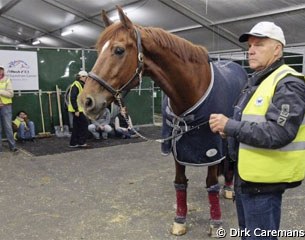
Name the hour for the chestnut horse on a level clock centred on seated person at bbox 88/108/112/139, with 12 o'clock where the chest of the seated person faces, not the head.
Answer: The chestnut horse is roughly at 12 o'clock from the seated person.

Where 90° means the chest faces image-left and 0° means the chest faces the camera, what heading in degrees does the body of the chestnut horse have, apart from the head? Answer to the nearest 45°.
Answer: approximately 45°

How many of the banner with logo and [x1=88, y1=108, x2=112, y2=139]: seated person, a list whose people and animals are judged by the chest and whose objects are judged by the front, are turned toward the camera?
2

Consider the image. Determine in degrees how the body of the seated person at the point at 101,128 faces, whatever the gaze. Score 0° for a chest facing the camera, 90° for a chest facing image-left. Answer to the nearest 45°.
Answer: approximately 0°

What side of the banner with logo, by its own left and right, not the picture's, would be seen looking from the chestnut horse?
front

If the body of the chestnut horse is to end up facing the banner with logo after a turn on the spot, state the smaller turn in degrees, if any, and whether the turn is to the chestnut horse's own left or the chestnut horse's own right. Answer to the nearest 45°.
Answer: approximately 90° to the chestnut horse's own right

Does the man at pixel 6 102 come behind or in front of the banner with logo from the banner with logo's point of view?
in front

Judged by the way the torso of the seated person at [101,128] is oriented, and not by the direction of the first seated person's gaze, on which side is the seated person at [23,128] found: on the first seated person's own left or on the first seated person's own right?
on the first seated person's own right

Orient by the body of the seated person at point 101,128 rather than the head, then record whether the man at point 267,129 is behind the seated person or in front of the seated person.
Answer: in front
